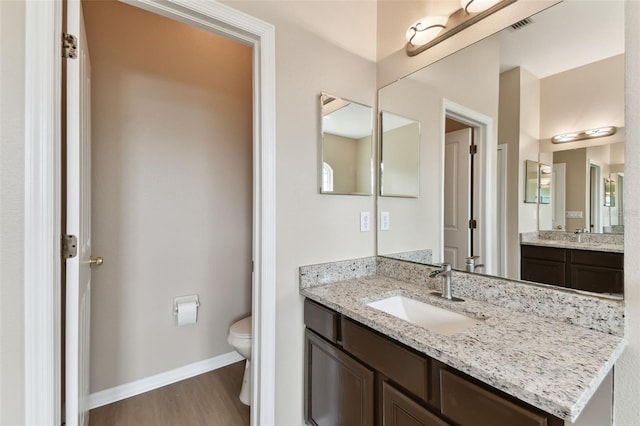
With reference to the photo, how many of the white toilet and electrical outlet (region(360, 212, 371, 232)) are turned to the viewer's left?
1

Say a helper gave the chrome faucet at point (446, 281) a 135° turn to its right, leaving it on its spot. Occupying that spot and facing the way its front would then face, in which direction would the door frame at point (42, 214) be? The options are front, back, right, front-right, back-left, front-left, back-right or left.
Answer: back-left

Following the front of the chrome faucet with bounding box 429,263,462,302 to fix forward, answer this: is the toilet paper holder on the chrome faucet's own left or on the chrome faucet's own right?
on the chrome faucet's own right

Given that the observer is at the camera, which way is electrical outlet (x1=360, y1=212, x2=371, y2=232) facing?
facing the viewer and to the right of the viewer

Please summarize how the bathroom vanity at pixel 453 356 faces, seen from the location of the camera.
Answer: facing the viewer and to the left of the viewer

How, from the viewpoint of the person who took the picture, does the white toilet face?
facing to the left of the viewer

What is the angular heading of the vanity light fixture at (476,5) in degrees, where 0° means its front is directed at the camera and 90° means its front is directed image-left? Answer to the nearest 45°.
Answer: approximately 45°

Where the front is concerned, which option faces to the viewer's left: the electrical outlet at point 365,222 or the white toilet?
the white toilet

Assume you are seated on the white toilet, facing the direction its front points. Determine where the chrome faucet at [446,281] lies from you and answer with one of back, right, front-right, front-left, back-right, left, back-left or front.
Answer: back-left

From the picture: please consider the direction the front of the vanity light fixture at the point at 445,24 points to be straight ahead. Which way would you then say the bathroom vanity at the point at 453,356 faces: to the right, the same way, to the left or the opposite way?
the same way

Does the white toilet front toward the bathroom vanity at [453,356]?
no
